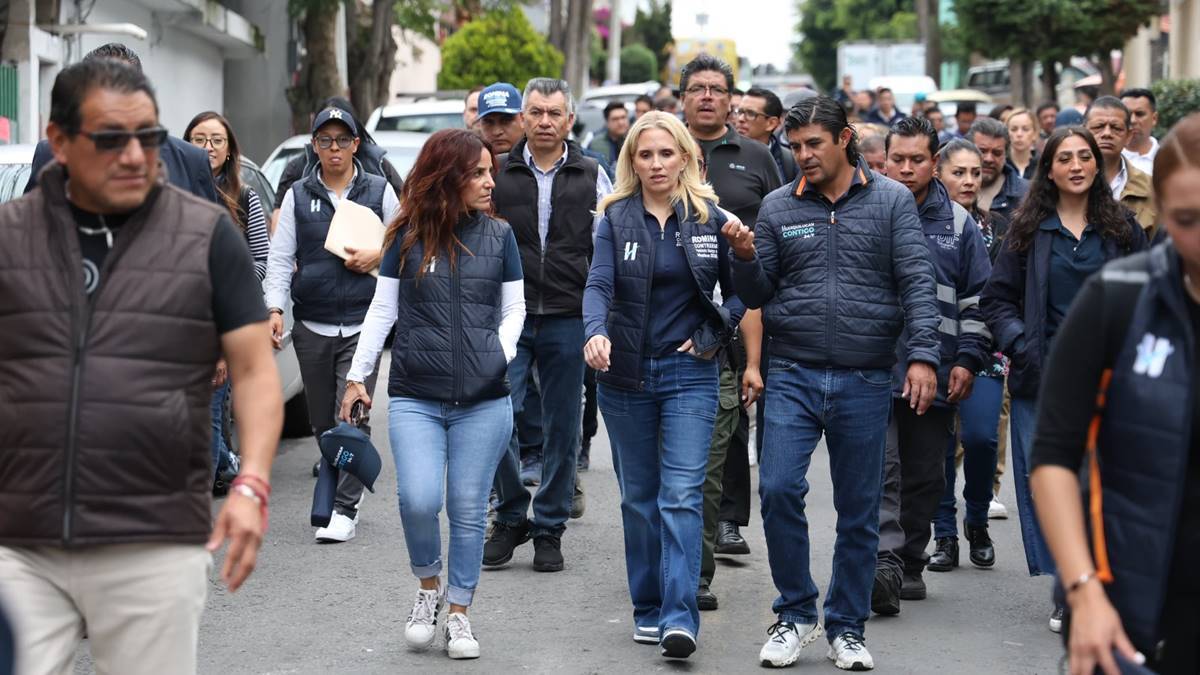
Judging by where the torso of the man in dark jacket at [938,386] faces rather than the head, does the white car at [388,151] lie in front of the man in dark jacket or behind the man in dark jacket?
behind

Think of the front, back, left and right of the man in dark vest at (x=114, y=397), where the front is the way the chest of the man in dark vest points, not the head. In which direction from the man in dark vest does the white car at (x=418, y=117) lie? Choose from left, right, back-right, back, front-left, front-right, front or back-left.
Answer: back

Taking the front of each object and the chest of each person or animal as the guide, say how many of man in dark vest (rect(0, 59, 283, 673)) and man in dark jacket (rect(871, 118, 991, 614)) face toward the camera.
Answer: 2

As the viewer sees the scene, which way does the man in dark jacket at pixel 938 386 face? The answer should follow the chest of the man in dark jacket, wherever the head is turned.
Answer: toward the camera

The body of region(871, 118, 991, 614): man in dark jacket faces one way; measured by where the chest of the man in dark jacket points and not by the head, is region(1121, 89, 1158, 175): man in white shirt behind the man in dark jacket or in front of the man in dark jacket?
behind

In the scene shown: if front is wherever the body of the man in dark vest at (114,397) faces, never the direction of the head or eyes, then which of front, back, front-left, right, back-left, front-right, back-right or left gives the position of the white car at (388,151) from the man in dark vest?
back

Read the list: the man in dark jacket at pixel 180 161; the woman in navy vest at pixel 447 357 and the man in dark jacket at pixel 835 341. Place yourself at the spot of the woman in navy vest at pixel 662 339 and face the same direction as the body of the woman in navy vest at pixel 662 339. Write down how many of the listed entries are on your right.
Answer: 2

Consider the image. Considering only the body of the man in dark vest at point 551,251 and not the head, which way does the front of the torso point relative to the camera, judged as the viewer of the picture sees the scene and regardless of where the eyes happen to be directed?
toward the camera

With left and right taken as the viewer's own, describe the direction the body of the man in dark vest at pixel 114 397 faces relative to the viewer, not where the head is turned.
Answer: facing the viewer

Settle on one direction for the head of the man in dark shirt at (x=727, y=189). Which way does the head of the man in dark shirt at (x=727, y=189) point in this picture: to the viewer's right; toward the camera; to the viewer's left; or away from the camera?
toward the camera

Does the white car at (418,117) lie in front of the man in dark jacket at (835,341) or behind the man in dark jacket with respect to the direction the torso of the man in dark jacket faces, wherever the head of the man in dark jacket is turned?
behind

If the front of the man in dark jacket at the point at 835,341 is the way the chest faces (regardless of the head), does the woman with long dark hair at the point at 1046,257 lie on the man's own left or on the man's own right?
on the man's own left

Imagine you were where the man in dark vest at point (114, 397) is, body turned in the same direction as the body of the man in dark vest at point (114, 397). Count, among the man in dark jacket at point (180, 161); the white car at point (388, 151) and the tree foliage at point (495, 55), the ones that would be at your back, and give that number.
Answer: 3

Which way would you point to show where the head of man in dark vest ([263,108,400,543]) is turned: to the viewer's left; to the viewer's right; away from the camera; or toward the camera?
toward the camera

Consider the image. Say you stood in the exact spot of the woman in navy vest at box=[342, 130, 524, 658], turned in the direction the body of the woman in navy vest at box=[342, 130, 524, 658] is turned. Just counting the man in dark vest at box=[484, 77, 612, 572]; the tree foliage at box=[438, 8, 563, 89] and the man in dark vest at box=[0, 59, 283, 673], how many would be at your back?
2

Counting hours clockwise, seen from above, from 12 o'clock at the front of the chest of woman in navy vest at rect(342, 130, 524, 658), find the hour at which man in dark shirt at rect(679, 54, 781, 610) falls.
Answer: The man in dark shirt is roughly at 7 o'clock from the woman in navy vest.

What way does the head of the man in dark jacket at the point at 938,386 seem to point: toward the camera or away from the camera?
toward the camera

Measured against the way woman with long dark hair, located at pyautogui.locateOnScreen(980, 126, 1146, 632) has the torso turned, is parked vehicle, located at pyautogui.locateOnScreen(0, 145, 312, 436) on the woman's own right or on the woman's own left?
on the woman's own right

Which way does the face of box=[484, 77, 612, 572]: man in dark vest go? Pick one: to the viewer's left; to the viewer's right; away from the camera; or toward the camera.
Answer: toward the camera
